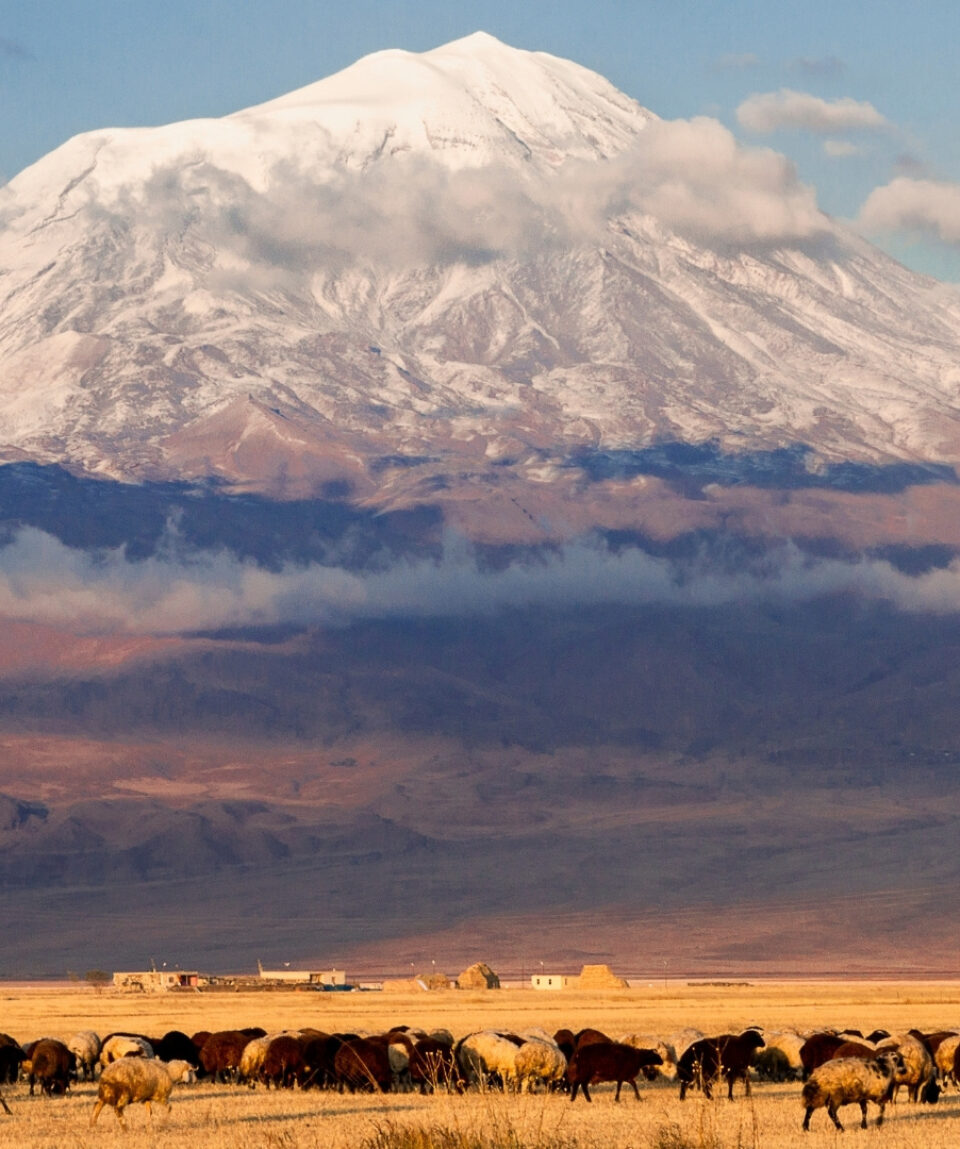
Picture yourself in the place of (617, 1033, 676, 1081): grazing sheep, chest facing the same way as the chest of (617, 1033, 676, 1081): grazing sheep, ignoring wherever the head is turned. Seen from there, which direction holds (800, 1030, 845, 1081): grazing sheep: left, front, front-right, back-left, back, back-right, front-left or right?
front-right

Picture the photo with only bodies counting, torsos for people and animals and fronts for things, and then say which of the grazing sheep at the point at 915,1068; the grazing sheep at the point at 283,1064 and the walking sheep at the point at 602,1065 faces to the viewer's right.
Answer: the walking sheep at the point at 602,1065

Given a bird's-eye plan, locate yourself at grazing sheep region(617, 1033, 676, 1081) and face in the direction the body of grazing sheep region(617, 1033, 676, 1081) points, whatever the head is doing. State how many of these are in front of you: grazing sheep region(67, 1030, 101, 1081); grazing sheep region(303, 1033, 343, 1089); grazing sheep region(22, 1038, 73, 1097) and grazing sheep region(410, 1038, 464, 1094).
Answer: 0

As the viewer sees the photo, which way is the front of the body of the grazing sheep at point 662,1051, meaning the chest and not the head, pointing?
to the viewer's right

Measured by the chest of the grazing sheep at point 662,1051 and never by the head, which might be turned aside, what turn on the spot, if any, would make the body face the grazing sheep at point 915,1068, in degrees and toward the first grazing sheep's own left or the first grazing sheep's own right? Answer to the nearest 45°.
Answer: approximately 45° to the first grazing sheep's own right

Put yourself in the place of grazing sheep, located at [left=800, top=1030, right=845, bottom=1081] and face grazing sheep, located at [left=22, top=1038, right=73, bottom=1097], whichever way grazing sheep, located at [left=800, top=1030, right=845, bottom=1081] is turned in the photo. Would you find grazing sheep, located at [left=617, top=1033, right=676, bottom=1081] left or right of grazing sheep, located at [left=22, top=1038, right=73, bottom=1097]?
right

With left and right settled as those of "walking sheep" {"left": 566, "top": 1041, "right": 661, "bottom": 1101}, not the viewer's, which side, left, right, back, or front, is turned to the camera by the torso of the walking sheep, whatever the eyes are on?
right

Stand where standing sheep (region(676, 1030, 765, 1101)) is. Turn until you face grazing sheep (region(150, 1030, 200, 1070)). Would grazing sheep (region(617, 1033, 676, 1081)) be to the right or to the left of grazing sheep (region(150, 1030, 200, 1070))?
right
